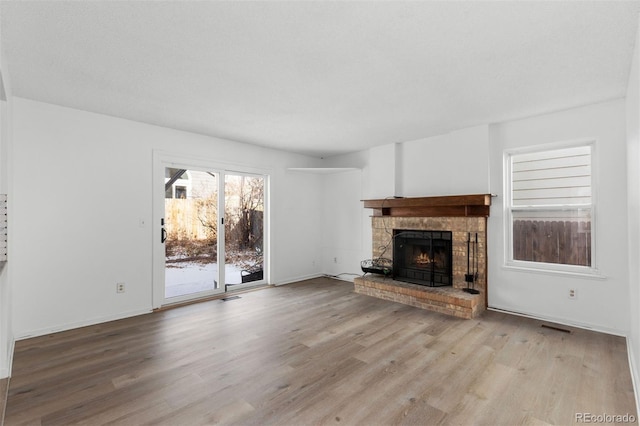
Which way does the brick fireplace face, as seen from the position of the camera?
facing the viewer and to the left of the viewer

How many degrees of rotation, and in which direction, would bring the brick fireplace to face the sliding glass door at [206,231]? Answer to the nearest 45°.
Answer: approximately 45° to its right

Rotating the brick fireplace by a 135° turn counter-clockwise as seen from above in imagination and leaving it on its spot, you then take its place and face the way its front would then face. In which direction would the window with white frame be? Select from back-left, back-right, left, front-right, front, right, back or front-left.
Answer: front

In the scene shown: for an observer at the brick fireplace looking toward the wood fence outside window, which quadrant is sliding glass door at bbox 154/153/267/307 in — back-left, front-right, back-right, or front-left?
back-right

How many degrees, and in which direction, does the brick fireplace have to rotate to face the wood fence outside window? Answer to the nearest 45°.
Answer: approximately 135° to its left

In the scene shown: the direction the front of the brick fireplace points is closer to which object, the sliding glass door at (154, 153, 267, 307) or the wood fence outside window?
the sliding glass door
